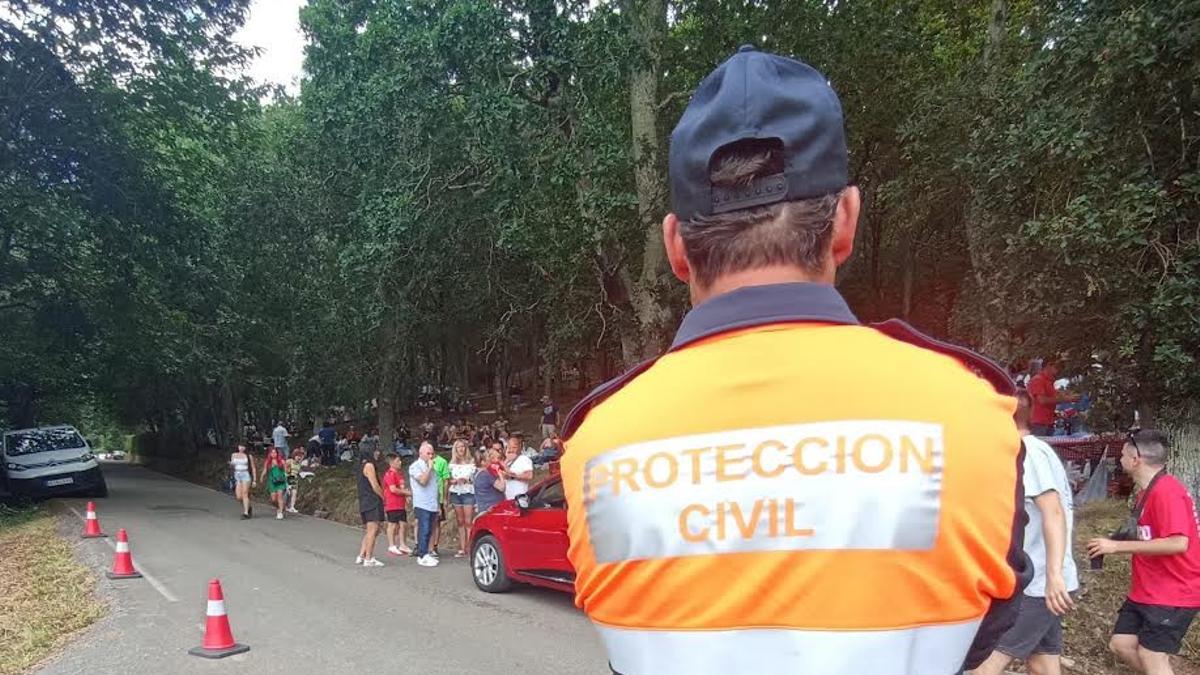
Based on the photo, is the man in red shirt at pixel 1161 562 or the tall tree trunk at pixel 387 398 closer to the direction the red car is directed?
the tall tree trunk

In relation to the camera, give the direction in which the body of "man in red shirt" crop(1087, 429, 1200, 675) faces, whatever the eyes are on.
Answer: to the viewer's left

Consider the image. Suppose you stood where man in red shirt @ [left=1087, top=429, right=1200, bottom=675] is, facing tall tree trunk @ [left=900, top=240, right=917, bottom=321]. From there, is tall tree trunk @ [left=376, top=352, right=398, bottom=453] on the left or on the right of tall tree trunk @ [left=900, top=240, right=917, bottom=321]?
left

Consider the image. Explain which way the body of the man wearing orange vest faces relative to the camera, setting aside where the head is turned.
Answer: away from the camera

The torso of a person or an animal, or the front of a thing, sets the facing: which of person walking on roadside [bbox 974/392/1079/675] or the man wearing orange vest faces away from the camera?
the man wearing orange vest

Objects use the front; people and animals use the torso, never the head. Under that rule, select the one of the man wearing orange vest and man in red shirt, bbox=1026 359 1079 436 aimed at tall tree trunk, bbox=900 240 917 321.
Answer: the man wearing orange vest

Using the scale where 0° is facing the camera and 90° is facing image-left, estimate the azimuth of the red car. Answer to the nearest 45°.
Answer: approximately 135°
